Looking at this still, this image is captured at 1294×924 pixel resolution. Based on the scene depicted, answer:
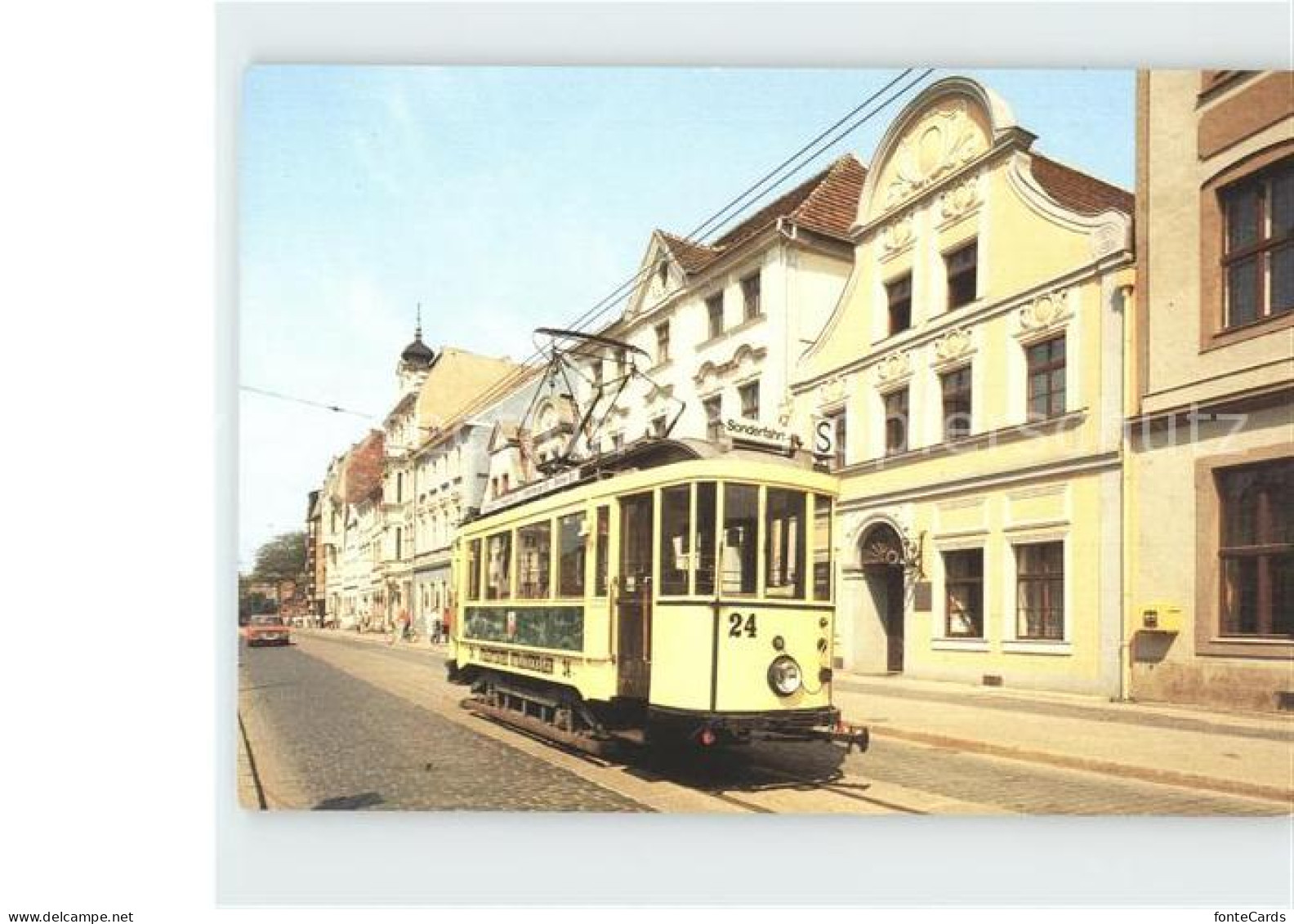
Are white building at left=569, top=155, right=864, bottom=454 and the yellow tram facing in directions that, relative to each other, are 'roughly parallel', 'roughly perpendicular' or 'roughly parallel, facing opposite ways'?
roughly perpendicular

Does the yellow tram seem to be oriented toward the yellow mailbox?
no

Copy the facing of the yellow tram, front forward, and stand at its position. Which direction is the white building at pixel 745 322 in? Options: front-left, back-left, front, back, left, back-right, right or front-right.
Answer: back-left

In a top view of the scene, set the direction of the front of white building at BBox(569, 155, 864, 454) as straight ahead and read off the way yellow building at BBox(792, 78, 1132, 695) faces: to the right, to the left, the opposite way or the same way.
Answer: the same way

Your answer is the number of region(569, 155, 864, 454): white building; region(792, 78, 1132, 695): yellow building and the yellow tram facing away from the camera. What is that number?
0

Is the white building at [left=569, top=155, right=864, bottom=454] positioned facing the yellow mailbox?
no

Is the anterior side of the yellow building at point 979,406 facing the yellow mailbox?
no

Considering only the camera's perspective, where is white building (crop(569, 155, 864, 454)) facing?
facing the viewer and to the left of the viewer

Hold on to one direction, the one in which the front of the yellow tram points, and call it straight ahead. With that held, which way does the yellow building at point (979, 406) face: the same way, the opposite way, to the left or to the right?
to the right
